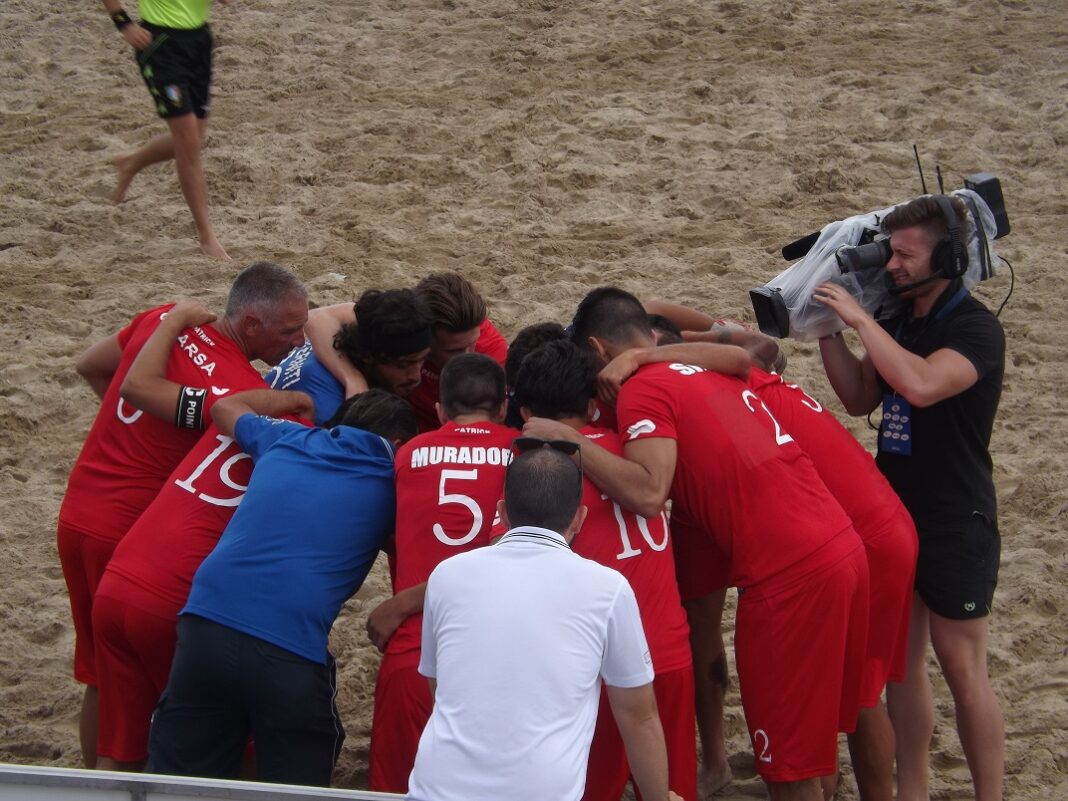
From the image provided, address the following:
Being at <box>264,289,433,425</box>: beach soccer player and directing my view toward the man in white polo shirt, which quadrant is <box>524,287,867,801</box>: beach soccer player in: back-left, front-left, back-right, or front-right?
front-left

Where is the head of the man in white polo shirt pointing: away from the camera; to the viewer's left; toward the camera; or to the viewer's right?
away from the camera

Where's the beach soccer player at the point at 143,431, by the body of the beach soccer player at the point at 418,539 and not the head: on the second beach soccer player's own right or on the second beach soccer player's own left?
on the second beach soccer player's own left

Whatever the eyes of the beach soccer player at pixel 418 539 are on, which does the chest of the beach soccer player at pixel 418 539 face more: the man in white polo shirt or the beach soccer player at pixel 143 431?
the beach soccer player

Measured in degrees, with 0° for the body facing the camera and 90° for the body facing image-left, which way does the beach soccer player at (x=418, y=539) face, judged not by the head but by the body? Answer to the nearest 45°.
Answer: approximately 180°

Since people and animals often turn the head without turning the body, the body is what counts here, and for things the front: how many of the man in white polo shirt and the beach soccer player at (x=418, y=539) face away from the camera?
2

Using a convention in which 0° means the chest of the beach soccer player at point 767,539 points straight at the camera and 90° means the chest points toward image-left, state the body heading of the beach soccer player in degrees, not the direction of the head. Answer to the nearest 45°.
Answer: approximately 135°

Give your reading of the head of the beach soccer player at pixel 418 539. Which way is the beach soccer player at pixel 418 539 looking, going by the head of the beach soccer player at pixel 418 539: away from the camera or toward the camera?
away from the camera

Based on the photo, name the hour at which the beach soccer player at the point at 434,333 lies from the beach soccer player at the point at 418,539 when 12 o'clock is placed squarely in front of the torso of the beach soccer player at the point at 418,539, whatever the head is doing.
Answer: the beach soccer player at the point at 434,333 is roughly at 12 o'clock from the beach soccer player at the point at 418,539.

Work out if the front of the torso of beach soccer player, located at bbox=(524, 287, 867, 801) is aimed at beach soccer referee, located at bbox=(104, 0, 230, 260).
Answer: yes

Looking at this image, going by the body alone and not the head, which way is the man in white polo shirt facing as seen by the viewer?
away from the camera

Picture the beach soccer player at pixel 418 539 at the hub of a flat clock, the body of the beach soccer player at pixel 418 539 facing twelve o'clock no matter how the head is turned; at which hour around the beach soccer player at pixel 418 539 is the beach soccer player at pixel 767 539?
the beach soccer player at pixel 767 539 is roughly at 3 o'clock from the beach soccer player at pixel 418 539.

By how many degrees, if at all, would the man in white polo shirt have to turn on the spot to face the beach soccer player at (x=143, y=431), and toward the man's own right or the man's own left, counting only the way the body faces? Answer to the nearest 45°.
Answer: approximately 45° to the man's own left

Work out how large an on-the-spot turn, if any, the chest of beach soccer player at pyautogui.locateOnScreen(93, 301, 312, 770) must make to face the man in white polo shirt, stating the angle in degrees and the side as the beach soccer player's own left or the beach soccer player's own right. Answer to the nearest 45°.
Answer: approximately 90° to the beach soccer player's own right

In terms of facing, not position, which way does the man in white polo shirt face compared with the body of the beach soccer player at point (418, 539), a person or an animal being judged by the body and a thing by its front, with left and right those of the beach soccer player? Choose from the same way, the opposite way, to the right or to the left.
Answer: the same way
